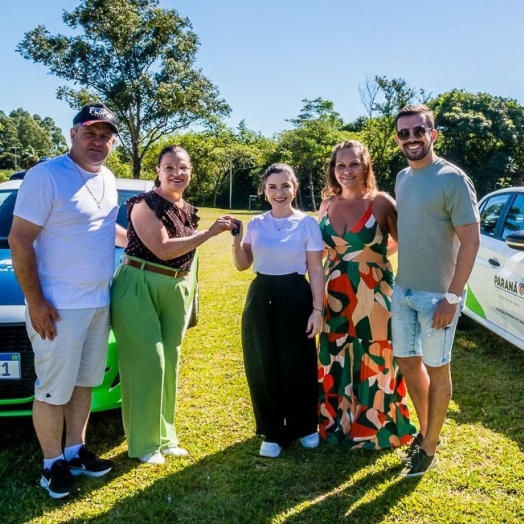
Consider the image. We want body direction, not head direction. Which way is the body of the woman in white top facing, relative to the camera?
toward the camera

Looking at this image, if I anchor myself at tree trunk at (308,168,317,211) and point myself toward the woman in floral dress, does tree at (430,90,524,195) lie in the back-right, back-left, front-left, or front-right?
front-left

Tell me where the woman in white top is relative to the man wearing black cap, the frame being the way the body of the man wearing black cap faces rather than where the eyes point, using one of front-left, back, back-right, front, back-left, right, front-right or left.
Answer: front-left

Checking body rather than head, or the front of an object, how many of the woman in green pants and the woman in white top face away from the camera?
0

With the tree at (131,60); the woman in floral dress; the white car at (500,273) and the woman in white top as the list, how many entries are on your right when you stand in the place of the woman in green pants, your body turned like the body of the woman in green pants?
0

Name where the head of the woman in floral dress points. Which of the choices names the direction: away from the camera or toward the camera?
toward the camera

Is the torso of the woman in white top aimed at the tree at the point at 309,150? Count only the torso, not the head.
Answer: no

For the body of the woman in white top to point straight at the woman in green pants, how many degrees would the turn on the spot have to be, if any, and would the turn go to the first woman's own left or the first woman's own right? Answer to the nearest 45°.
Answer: approximately 90° to the first woman's own right

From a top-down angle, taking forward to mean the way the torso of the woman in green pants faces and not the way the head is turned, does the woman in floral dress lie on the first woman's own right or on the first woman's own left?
on the first woman's own left

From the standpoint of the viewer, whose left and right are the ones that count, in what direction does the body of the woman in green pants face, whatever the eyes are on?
facing the viewer and to the right of the viewer

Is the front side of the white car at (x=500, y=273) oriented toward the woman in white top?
no

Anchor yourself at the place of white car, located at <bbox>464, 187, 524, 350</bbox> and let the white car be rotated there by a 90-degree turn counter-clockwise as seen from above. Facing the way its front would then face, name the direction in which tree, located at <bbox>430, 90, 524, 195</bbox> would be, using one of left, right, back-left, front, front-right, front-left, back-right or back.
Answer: front-left

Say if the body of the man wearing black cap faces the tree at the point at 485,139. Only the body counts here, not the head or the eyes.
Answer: no
